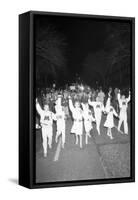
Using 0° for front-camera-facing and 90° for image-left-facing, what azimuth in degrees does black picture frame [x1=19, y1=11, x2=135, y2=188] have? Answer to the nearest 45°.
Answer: approximately 315°
